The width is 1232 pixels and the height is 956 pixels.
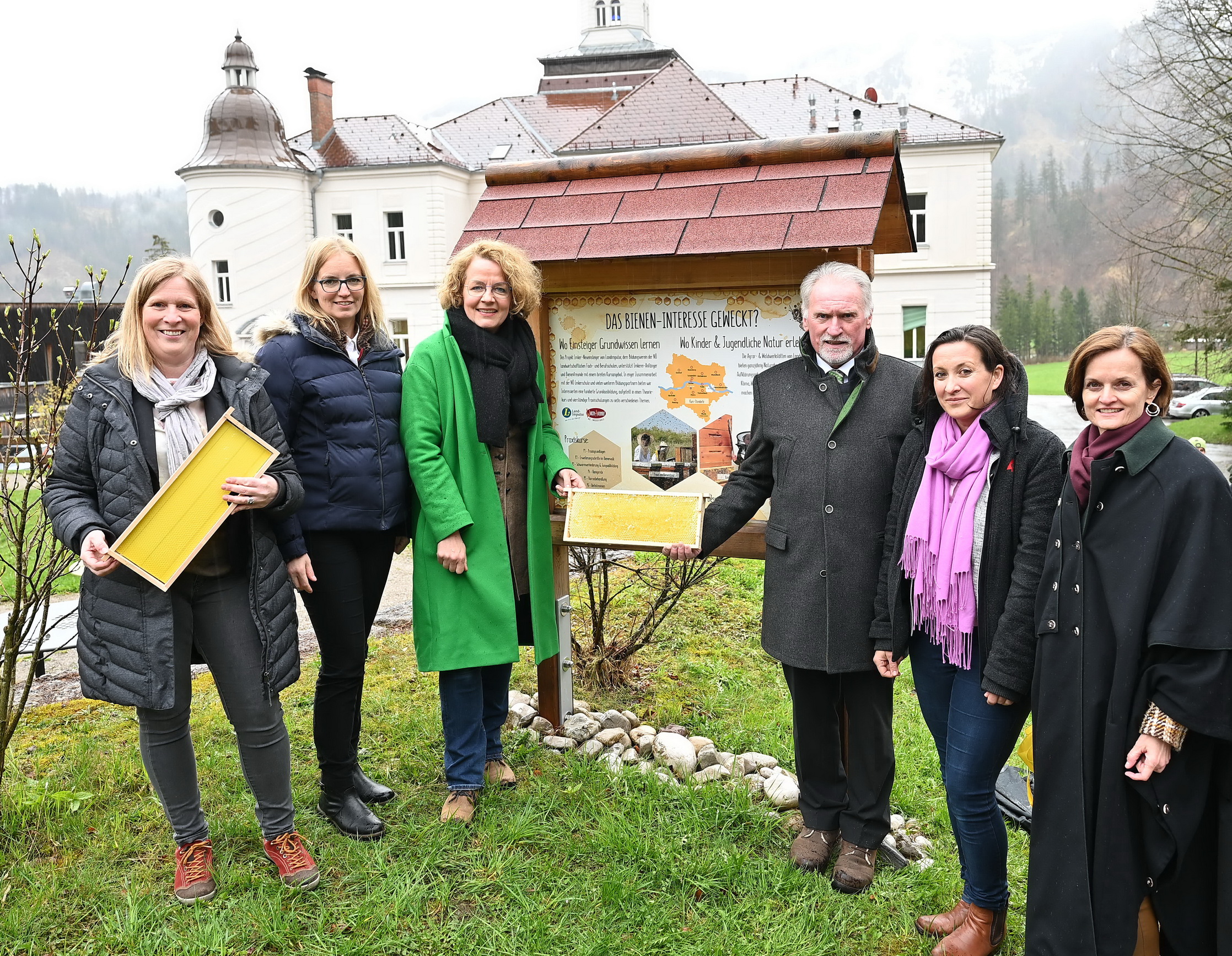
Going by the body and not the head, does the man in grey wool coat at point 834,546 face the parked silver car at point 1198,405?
no

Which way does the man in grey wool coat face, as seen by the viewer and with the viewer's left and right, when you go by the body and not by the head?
facing the viewer

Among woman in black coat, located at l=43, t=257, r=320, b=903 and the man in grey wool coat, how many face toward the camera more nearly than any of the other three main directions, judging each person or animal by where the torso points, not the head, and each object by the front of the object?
2

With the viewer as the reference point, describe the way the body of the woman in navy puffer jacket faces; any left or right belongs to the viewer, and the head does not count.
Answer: facing the viewer and to the right of the viewer

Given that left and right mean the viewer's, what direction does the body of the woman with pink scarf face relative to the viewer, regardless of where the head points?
facing the viewer and to the left of the viewer

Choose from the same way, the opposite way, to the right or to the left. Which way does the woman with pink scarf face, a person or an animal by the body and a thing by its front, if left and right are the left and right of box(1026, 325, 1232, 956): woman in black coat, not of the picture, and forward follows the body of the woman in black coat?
the same way

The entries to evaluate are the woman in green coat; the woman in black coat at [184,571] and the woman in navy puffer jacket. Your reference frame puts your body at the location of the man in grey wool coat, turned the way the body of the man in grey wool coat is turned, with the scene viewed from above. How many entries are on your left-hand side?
0

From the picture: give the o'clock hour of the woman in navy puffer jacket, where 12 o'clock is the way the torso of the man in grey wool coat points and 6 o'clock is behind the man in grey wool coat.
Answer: The woman in navy puffer jacket is roughly at 3 o'clock from the man in grey wool coat.

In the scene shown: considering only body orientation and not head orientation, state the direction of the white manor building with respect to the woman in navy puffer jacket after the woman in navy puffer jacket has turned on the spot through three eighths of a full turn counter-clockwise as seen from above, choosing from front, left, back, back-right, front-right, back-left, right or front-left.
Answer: front

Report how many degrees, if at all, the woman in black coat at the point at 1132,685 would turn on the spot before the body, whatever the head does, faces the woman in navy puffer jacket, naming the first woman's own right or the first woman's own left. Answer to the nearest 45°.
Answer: approximately 45° to the first woman's own right

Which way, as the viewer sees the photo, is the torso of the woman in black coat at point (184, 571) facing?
toward the camera

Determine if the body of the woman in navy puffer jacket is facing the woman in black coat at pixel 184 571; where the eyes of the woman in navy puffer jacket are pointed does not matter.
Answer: no

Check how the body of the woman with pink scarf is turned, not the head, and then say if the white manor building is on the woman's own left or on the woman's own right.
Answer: on the woman's own right

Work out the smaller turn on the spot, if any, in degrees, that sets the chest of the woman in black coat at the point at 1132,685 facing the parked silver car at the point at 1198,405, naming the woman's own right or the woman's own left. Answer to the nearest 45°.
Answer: approximately 135° to the woman's own right

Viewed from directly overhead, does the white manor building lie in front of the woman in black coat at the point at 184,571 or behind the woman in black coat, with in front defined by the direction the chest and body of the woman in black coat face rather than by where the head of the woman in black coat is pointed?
behind

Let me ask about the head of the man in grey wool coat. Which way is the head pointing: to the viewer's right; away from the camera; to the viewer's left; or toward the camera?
toward the camera
